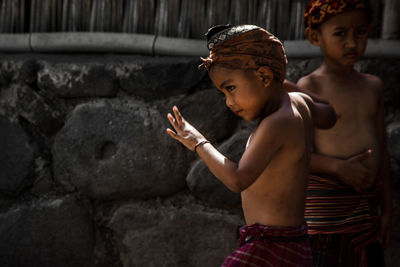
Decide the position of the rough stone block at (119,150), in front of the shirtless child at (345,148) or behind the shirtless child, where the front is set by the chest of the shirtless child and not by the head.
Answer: behind

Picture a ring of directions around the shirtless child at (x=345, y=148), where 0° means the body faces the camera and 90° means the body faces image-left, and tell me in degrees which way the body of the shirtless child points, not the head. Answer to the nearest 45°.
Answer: approximately 315°
